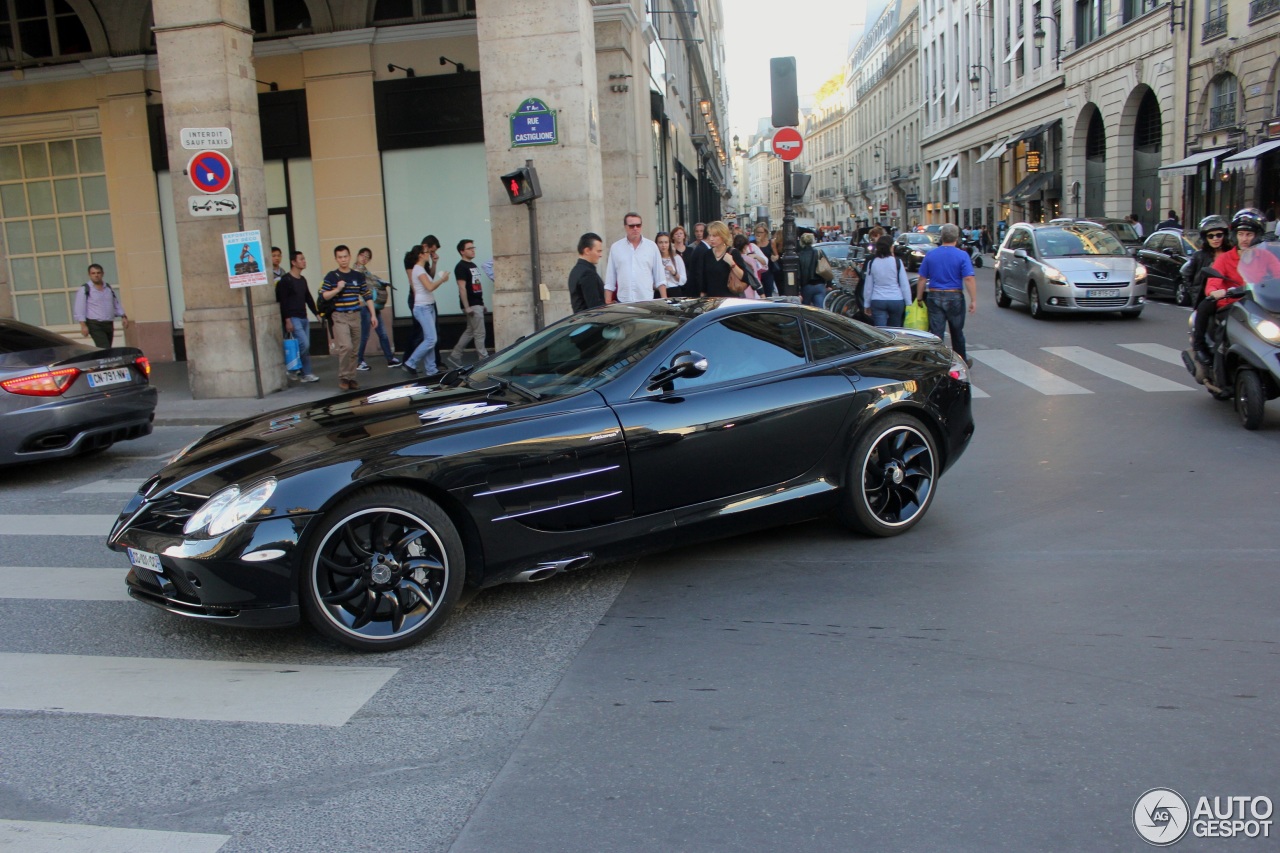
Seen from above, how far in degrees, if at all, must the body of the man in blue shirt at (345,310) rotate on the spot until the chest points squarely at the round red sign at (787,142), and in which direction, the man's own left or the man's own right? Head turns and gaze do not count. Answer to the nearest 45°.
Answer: approximately 90° to the man's own left

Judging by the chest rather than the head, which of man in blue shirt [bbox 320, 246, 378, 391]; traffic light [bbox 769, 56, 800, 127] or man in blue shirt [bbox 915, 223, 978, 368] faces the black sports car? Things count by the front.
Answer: man in blue shirt [bbox 320, 246, 378, 391]

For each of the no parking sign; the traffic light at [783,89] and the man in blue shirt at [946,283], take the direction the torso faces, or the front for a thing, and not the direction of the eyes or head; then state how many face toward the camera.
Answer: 1

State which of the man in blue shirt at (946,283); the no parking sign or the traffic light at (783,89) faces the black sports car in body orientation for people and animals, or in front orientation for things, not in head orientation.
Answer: the no parking sign

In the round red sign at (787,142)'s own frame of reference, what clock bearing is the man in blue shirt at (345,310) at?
The man in blue shirt is roughly at 2 o'clock from the round red sign.

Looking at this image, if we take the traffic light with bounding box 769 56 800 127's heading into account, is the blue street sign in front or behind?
behind

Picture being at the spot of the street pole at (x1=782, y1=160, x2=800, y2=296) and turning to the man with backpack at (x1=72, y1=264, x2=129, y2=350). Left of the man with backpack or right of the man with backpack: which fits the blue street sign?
left

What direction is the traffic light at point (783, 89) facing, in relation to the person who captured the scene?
facing away from the viewer

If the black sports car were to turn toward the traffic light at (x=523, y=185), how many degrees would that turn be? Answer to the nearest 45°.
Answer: approximately 135° to its right

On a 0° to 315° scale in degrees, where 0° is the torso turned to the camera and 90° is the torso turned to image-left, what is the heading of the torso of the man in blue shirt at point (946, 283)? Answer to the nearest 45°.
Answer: approximately 180°

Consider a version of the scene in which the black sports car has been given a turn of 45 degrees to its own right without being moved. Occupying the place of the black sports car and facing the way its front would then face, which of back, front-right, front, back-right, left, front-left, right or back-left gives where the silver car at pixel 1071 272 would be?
back-right

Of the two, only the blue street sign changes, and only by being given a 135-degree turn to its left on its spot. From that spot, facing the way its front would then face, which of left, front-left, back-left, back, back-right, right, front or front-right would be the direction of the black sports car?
back-right

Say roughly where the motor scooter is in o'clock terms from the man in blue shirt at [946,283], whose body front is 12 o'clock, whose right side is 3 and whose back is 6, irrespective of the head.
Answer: The motor scooter is roughly at 5 o'clock from the man in blue shirt.

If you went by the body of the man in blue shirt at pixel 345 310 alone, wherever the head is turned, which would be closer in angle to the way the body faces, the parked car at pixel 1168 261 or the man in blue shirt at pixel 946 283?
the man in blue shirt
